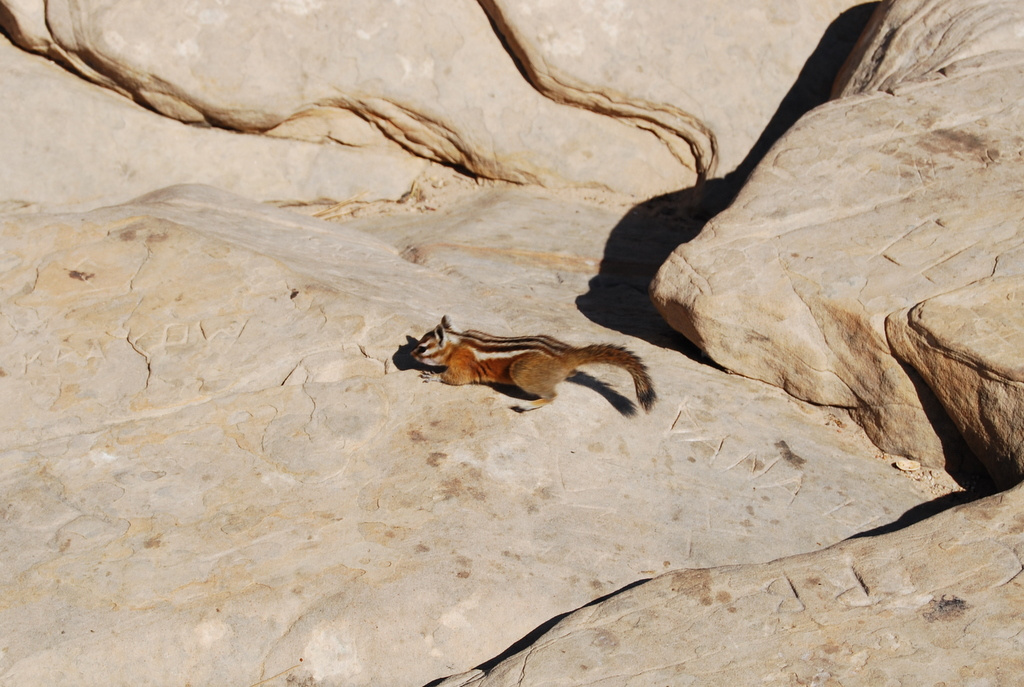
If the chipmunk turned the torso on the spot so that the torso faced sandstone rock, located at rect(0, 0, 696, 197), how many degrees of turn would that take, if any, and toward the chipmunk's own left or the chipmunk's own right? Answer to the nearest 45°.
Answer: approximately 45° to the chipmunk's own right

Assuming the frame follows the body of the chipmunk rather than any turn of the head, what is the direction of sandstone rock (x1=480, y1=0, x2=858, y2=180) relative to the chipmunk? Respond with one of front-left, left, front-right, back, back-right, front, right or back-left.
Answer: right

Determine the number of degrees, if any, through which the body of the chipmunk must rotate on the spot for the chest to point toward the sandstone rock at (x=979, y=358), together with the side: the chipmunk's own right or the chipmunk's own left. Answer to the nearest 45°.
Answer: approximately 180°

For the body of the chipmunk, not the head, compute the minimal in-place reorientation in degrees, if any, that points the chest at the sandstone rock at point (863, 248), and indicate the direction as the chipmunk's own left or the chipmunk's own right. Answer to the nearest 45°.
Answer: approximately 135° to the chipmunk's own right

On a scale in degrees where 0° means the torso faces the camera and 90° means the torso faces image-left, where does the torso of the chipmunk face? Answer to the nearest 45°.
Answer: approximately 90°

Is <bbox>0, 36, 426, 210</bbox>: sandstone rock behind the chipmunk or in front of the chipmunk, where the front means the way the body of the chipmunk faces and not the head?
in front
